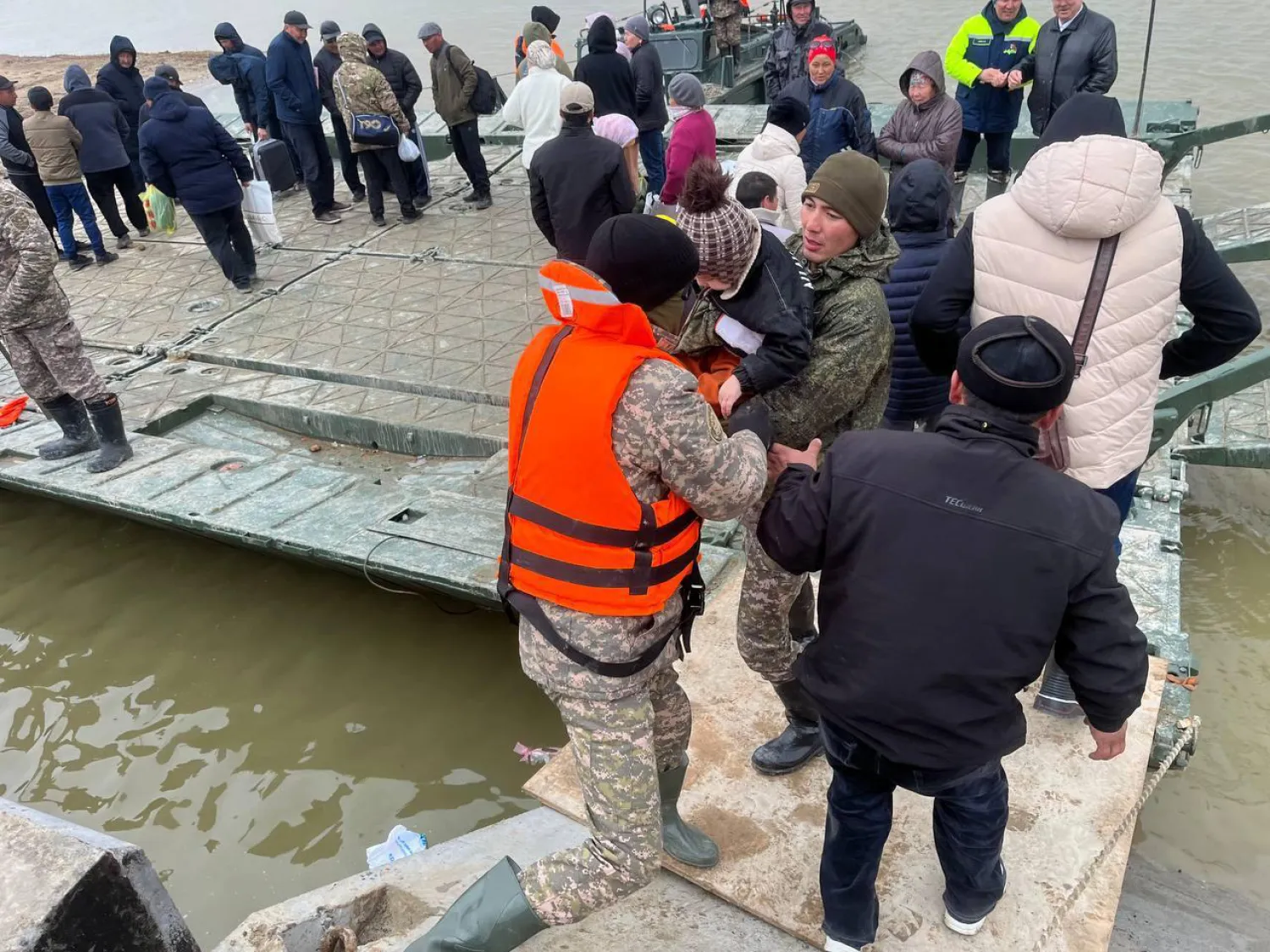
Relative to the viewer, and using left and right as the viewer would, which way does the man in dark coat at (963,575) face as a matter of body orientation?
facing away from the viewer

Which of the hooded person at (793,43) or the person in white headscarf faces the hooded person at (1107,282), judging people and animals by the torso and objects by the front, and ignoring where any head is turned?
the hooded person at (793,43)

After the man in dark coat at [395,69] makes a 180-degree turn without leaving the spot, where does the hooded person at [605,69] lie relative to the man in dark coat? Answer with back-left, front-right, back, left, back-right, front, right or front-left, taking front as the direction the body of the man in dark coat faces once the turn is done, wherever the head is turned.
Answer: right

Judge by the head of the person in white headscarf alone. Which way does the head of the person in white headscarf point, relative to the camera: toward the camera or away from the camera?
away from the camera

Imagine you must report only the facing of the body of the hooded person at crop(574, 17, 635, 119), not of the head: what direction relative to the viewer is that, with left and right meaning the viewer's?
facing away from the viewer

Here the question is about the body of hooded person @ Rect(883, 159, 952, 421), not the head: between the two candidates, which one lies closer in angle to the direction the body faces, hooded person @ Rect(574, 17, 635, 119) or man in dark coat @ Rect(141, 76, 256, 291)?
the hooded person

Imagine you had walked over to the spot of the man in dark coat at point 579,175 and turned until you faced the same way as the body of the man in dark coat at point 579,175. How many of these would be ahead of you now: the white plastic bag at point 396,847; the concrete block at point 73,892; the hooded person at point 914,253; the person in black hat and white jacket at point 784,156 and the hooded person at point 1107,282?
0

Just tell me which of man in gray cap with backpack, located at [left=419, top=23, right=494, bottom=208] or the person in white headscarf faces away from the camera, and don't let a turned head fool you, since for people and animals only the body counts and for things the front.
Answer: the person in white headscarf

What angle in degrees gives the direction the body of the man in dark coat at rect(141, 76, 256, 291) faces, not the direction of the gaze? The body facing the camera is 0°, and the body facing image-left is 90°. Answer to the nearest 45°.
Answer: approximately 135°

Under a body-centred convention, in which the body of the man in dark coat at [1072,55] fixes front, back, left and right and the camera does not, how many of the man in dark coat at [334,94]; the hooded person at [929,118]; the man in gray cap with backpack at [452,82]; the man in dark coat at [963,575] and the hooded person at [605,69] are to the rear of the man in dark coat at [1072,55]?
0

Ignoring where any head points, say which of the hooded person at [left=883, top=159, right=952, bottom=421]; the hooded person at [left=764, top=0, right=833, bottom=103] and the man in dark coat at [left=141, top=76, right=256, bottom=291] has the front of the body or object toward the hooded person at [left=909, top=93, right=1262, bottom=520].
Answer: the hooded person at [left=764, top=0, right=833, bottom=103]

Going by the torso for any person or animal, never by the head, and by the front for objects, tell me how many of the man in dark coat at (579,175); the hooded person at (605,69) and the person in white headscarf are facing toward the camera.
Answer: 0

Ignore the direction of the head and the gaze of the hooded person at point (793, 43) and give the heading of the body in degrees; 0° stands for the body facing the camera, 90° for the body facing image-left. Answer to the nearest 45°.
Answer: approximately 0°

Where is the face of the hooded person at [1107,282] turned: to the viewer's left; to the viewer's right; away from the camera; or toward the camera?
away from the camera

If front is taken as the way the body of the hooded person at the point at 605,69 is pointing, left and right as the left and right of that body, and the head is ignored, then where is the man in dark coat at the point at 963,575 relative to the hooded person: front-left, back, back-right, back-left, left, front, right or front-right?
back

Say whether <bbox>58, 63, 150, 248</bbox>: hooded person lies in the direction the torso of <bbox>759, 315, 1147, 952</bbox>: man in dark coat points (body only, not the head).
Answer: no

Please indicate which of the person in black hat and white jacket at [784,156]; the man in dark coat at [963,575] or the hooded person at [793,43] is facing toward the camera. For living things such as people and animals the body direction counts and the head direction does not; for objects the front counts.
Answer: the hooded person at [793,43]

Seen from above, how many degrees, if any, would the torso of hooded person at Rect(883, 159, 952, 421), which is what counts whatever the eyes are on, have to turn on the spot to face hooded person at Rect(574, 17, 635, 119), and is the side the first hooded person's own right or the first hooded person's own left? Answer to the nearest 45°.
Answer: approximately 45° to the first hooded person's own left

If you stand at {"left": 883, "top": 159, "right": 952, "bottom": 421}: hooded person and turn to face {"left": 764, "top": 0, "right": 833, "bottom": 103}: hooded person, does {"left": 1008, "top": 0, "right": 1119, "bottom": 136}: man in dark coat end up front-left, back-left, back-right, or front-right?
front-right
